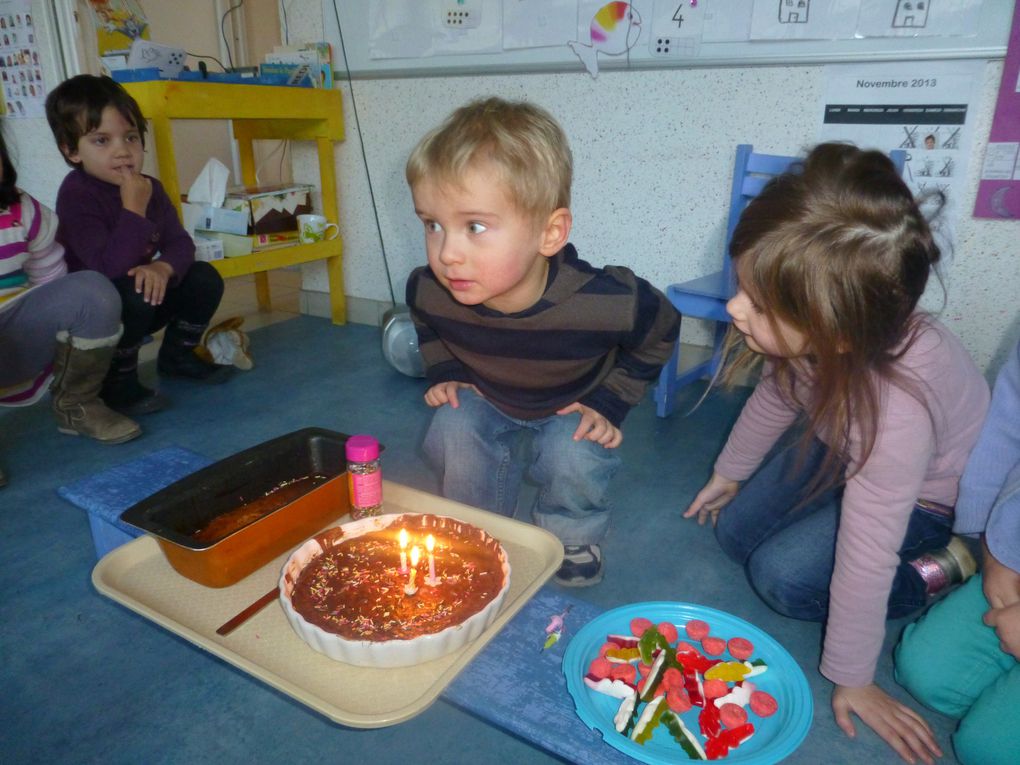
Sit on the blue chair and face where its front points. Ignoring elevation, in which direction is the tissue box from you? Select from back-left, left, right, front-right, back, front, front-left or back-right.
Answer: front-right

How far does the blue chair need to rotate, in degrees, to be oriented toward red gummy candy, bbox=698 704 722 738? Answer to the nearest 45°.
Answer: approximately 45° to its left

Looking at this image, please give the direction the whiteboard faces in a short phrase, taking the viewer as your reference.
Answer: facing the viewer

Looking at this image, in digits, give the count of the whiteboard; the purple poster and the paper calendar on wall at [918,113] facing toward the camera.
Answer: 3

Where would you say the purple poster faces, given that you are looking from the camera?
facing the viewer

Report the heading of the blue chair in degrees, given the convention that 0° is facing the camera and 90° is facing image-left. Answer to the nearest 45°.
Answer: approximately 45°

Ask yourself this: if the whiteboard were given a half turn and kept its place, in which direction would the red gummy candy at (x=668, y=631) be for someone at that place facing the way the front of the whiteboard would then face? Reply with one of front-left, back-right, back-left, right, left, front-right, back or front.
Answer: back

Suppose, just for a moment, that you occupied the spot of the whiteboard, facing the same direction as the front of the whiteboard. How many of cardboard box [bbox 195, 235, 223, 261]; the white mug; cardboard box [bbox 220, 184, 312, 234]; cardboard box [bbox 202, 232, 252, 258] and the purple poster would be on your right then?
4

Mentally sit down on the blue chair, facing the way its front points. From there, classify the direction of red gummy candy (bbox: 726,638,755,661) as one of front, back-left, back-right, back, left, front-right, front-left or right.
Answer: front-left

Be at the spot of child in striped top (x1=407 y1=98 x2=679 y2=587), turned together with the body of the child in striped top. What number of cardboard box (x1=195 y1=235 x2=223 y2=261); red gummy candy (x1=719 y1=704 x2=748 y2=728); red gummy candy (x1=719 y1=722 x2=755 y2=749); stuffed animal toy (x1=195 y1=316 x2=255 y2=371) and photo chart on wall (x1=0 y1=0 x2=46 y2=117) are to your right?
3

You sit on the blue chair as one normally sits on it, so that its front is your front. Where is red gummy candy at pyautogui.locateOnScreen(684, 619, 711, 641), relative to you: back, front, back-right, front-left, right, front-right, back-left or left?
front-left

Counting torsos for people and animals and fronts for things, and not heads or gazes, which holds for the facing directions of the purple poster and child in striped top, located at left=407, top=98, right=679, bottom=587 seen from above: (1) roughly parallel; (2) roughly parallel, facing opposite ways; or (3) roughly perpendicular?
roughly parallel

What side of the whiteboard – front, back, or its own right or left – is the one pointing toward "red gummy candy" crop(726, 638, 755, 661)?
front

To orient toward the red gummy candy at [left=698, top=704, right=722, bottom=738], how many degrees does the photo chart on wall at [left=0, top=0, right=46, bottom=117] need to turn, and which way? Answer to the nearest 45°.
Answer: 0° — it already faces it

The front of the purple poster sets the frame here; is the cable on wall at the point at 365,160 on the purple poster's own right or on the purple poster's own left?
on the purple poster's own right

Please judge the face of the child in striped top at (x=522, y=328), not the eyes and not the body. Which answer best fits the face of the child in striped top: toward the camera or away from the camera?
toward the camera

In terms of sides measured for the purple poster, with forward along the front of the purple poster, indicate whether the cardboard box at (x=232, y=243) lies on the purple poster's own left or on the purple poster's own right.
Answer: on the purple poster's own right

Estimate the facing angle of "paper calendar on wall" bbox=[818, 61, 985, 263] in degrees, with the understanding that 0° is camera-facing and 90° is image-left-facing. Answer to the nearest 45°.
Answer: approximately 0°

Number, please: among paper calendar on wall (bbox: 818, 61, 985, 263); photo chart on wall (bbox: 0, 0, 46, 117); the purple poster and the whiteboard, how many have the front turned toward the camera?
4

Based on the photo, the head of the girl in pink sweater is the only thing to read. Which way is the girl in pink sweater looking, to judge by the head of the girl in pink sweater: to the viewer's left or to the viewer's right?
to the viewer's left
